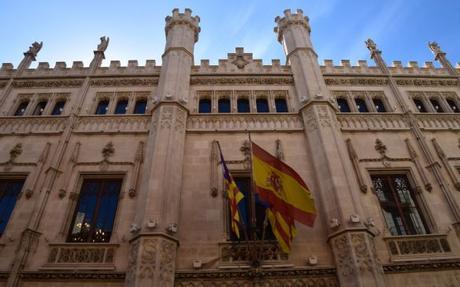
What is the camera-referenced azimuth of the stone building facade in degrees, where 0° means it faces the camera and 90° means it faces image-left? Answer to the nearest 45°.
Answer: approximately 0°
